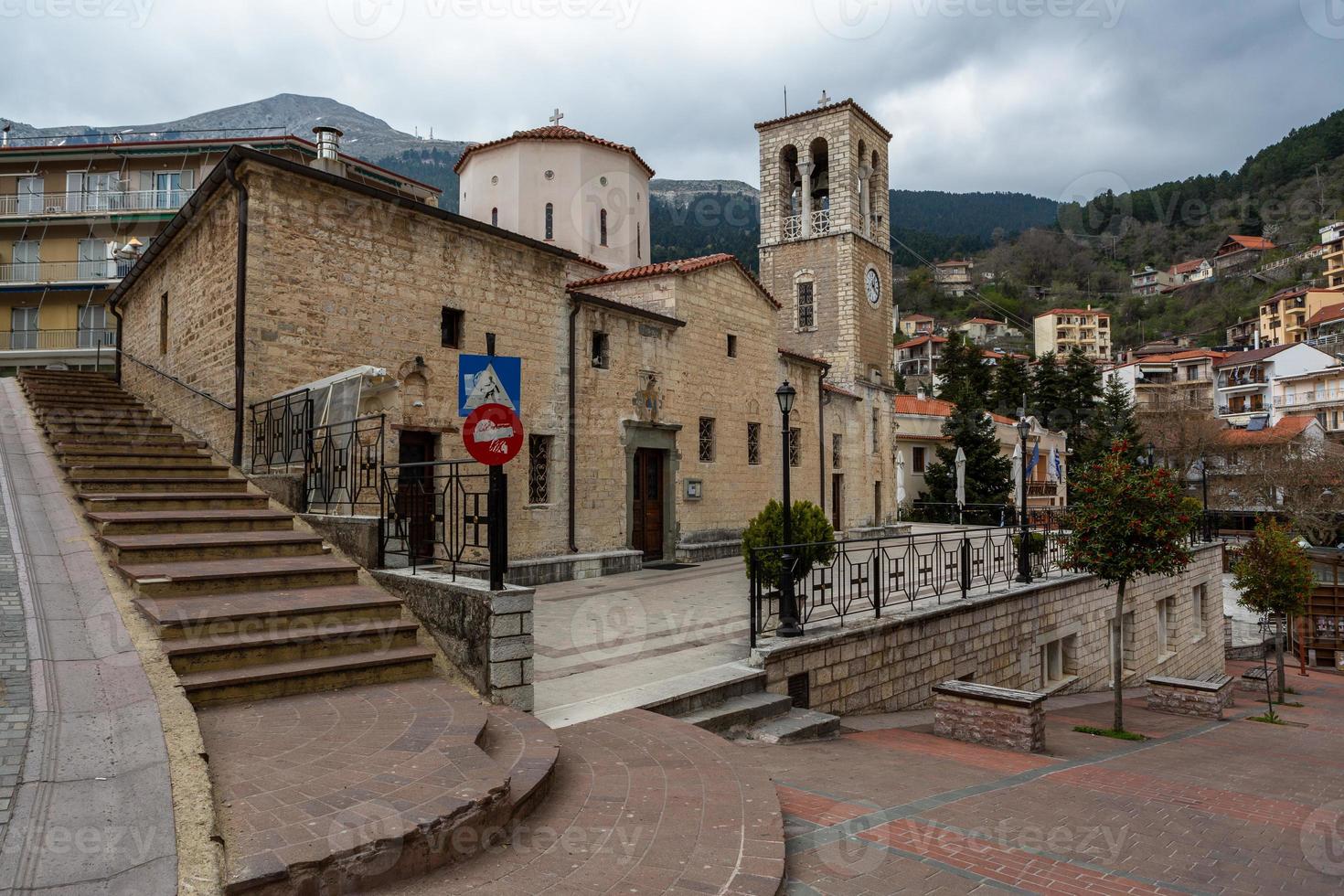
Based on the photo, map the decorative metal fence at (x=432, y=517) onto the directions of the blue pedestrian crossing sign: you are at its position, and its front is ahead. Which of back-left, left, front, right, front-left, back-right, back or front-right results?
back

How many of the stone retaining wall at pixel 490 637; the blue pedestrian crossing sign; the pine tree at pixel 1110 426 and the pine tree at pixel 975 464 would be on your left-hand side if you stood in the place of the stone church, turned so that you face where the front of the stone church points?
2

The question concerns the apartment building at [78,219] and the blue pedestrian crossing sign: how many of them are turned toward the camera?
2

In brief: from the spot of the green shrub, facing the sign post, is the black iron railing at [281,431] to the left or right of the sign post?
right

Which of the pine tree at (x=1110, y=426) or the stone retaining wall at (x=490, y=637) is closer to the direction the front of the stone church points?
the stone retaining wall

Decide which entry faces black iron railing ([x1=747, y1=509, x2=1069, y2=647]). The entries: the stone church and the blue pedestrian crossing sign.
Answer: the stone church

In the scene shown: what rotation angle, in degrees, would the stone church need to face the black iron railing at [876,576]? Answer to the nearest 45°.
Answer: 0° — it already faces it

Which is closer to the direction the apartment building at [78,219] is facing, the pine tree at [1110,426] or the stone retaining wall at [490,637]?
the stone retaining wall

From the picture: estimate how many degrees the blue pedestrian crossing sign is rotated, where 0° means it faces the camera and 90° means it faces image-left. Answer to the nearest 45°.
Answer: approximately 0°

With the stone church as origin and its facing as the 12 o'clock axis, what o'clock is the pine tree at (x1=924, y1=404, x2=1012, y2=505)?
The pine tree is roughly at 9 o'clock from the stone church.

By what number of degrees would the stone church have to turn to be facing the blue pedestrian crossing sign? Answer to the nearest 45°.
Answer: approximately 45° to its right
